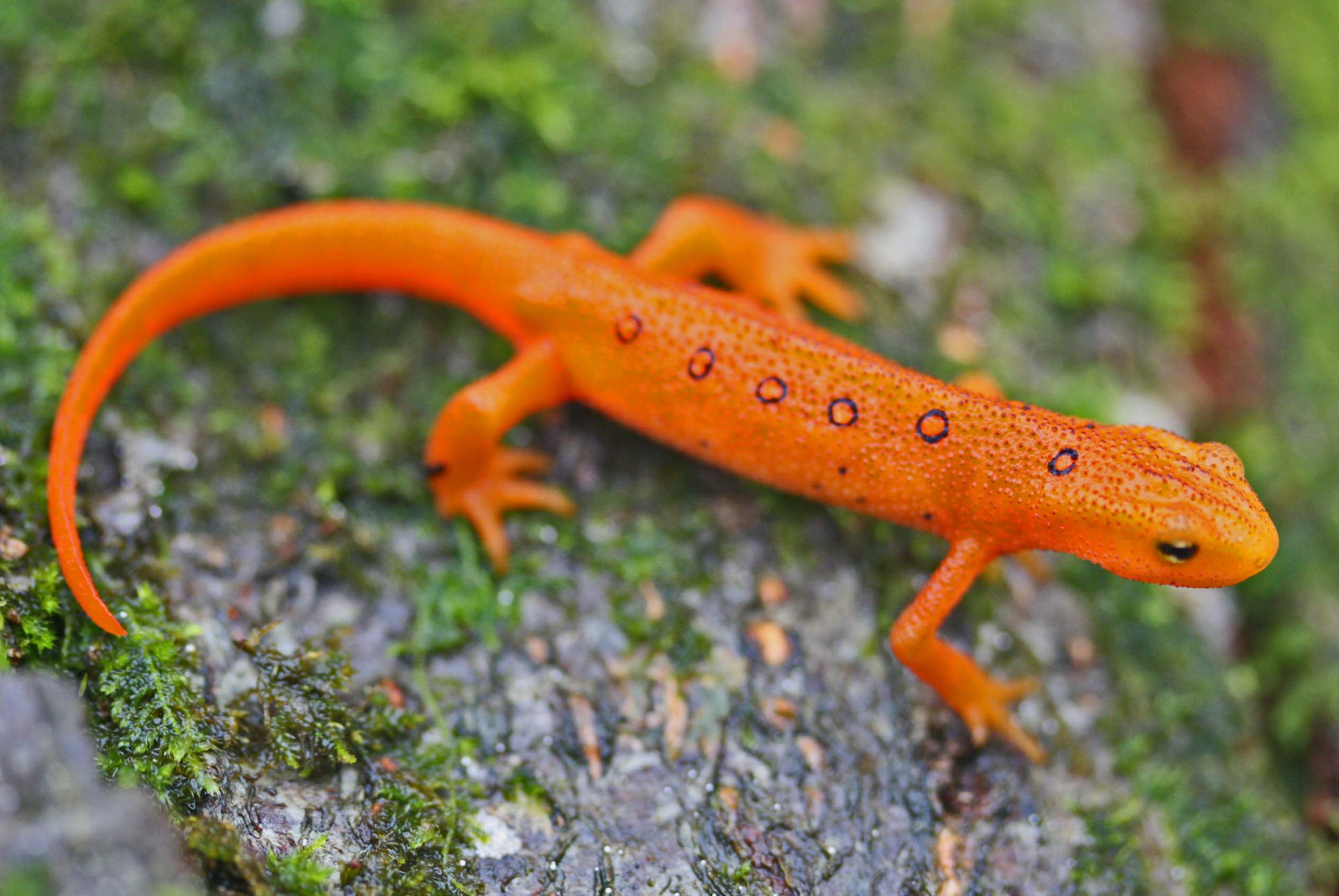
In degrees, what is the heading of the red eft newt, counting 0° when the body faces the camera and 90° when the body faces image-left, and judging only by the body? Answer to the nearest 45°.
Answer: approximately 315°
